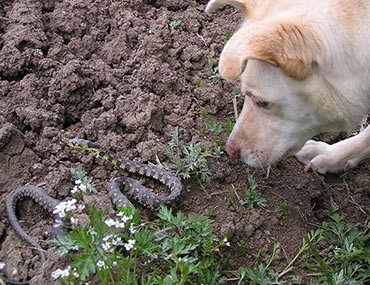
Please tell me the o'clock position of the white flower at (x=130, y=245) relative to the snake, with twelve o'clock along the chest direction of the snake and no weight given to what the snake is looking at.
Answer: The white flower is roughly at 9 o'clock from the snake.

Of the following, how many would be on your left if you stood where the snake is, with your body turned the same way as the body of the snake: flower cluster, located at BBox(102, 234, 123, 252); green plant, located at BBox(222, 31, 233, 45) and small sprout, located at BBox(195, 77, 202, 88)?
1

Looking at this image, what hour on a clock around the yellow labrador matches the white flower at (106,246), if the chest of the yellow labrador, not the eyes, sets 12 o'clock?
The white flower is roughly at 12 o'clock from the yellow labrador.

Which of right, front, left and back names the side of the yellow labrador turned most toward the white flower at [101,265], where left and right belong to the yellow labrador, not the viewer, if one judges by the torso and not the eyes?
front

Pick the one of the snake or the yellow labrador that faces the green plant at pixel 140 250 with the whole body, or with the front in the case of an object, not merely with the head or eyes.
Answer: the yellow labrador

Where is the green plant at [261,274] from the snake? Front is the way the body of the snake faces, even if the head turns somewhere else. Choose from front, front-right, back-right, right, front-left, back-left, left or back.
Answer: back-left

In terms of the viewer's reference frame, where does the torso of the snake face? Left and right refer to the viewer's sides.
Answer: facing to the left of the viewer

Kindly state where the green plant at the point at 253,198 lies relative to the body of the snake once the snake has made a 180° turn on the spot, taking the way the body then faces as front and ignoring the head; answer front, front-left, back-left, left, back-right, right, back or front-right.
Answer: front

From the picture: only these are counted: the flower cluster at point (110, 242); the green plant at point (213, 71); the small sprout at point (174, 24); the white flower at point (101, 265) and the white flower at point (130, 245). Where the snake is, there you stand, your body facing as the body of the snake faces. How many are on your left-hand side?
3

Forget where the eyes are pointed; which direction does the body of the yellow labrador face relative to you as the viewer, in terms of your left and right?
facing the viewer and to the left of the viewer

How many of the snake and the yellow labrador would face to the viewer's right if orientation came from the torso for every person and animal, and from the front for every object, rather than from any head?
0

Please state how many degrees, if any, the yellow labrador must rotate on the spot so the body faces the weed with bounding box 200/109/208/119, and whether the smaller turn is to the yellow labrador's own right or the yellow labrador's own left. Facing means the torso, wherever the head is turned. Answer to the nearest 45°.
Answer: approximately 90° to the yellow labrador's own right
